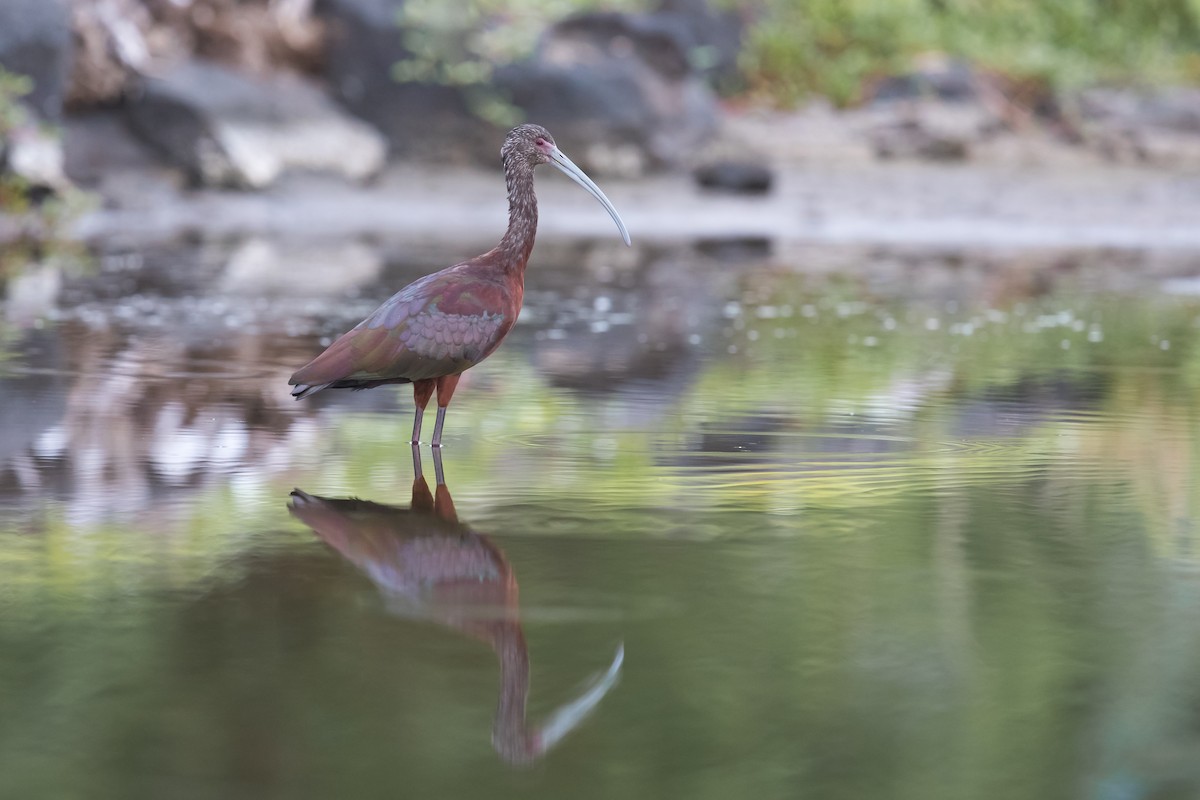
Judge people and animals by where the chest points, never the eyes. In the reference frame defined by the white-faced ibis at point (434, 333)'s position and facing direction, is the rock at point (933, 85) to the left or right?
on its left

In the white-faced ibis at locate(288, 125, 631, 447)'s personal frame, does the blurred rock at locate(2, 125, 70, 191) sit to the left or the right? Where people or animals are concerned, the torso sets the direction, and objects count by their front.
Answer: on its left

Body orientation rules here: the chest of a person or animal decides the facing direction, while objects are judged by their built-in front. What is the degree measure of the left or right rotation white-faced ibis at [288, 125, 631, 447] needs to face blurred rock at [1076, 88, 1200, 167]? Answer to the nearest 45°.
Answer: approximately 45° to its left

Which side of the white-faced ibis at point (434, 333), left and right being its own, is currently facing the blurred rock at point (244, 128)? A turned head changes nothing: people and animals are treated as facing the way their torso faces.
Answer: left

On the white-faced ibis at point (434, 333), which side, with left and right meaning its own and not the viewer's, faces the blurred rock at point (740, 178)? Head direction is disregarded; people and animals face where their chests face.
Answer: left

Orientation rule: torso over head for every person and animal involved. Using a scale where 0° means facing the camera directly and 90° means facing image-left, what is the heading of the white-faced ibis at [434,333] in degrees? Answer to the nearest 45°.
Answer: approximately 270°
